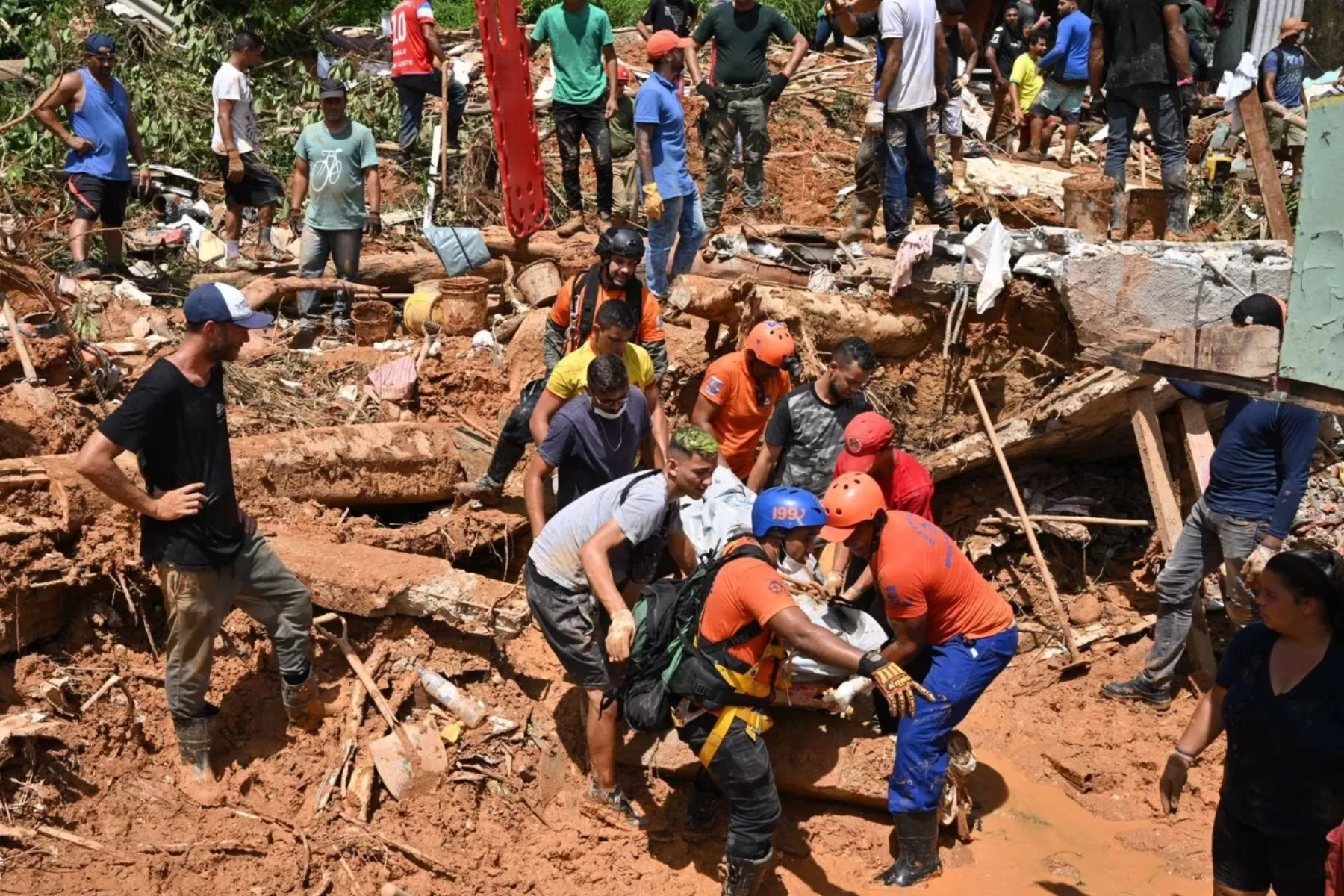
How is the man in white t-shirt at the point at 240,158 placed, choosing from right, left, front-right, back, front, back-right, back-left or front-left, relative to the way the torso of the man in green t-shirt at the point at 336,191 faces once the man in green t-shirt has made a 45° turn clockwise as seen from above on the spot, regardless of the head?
right

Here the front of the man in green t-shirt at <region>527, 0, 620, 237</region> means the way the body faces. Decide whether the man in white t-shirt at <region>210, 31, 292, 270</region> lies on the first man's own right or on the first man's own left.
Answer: on the first man's own right

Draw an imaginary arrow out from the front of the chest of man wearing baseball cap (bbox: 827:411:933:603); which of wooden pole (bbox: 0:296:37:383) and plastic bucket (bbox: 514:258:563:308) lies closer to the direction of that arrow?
the wooden pole

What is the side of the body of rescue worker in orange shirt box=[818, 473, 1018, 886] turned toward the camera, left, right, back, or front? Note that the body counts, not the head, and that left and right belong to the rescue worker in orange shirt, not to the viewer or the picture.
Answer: left

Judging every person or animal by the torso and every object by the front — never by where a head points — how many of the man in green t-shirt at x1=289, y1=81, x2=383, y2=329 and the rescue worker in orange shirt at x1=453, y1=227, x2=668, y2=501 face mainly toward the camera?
2

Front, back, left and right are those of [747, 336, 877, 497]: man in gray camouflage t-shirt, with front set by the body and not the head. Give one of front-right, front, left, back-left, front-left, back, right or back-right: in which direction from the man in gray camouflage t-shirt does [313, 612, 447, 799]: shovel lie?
right

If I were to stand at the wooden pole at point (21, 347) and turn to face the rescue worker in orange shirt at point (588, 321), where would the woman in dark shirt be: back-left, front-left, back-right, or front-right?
front-right

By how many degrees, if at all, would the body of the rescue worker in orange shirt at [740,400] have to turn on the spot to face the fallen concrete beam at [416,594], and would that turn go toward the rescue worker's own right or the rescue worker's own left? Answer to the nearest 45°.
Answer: approximately 90° to the rescue worker's own right

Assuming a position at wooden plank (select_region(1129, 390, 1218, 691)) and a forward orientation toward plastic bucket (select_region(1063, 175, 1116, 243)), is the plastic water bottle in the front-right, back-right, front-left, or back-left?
back-left

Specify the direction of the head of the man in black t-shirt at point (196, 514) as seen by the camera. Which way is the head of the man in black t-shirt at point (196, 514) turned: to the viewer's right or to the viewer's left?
to the viewer's right

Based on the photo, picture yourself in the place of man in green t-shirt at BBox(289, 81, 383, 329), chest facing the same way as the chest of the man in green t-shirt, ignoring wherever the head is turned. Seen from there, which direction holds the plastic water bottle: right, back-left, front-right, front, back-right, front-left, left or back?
front

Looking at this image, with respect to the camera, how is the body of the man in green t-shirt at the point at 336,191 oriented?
toward the camera

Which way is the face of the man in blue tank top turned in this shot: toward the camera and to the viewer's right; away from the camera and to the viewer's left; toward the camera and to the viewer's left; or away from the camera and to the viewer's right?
toward the camera and to the viewer's right

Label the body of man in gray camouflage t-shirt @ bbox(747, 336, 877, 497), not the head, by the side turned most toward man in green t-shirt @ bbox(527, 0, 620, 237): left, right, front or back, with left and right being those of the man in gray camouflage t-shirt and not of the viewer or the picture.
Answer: back

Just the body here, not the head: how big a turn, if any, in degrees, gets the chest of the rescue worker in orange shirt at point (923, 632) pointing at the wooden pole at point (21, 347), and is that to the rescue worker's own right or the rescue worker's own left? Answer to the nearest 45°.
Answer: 0° — they already face it

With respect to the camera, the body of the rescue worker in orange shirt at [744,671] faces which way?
to the viewer's right

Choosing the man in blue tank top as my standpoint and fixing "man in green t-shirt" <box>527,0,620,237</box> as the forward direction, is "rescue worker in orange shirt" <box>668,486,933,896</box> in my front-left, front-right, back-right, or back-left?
front-right

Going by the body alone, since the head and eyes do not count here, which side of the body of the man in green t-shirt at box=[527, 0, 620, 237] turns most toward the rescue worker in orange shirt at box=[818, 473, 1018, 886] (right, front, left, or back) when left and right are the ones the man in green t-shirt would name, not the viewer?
front

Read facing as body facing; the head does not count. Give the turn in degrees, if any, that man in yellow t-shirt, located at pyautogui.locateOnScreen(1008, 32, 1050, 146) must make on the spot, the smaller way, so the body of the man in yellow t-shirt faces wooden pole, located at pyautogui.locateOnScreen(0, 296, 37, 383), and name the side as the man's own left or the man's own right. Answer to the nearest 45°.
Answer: approximately 90° to the man's own right
